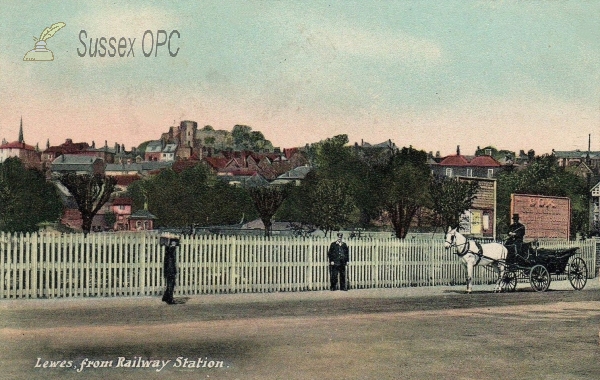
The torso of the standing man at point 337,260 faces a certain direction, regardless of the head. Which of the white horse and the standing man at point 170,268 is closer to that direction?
the standing man

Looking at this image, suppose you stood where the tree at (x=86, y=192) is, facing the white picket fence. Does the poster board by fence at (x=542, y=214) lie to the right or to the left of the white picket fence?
left

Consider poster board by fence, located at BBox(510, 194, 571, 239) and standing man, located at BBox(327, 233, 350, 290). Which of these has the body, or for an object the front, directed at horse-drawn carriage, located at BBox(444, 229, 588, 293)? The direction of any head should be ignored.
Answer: the poster board by fence

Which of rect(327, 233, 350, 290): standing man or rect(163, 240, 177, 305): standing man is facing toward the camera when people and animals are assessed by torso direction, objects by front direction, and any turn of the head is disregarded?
rect(327, 233, 350, 290): standing man

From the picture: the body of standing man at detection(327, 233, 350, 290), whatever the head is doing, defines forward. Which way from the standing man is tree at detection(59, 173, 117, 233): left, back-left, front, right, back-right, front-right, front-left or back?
back-right

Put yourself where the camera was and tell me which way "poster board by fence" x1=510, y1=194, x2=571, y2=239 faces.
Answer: facing the viewer

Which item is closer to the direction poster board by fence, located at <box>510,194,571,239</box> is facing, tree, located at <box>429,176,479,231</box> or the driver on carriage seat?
the driver on carriage seat

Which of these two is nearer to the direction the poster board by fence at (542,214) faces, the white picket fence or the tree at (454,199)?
the white picket fence

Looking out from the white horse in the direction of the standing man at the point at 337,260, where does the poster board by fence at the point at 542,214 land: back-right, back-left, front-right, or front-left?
back-right
